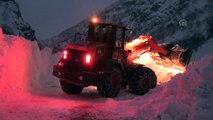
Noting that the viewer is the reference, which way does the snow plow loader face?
facing away from the viewer and to the right of the viewer
